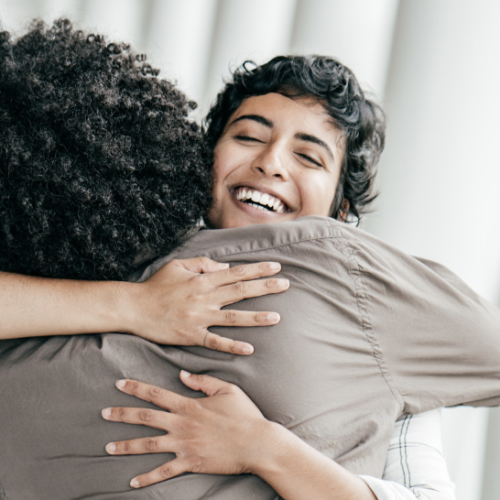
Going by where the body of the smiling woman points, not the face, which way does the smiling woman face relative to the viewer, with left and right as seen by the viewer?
facing the viewer
